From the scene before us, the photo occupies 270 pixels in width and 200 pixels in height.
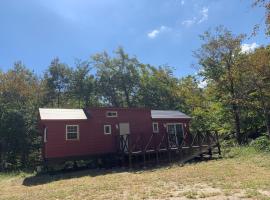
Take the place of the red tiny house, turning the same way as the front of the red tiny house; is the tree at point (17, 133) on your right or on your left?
on your right

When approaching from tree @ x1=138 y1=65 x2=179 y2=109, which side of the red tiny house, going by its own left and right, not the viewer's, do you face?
back

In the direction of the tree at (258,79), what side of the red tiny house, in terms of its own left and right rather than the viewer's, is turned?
left

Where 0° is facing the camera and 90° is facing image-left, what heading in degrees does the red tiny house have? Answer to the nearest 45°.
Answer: approximately 0°

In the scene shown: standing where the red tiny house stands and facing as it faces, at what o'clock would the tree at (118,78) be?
The tree is roughly at 6 o'clock from the red tiny house.

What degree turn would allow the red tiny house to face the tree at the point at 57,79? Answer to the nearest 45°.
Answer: approximately 180°

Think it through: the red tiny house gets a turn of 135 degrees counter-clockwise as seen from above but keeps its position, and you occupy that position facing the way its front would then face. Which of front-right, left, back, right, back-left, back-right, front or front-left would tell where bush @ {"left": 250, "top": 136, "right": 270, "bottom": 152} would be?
front-right

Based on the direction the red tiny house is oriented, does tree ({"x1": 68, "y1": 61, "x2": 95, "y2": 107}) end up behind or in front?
behind
